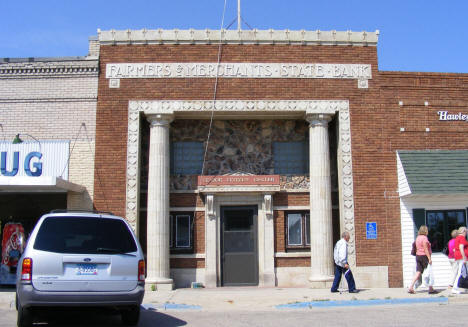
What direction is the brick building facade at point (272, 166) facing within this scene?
toward the camera

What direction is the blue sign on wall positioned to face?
toward the camera

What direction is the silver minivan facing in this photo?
away from the camera

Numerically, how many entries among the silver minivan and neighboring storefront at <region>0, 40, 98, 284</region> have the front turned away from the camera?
1

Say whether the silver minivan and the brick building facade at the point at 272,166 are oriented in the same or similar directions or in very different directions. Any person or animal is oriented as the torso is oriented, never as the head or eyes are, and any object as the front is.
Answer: very different directions

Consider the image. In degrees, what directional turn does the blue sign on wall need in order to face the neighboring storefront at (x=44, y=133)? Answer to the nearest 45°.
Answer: approximately 90° to its right

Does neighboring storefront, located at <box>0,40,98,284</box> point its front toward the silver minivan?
yes

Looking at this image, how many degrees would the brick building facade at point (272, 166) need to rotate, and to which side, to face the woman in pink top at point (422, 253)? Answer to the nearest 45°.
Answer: approximately 45° to its left

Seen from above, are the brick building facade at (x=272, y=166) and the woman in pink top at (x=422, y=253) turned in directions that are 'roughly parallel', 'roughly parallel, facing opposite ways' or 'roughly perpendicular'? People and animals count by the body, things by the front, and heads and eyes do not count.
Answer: roughly perpendicular

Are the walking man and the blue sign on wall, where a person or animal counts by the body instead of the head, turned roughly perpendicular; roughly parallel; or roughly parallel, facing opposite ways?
roughly perpendicular
